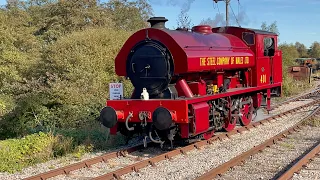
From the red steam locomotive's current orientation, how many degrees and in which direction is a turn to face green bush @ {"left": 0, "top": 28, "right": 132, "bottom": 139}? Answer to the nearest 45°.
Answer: approximately 90° to its right

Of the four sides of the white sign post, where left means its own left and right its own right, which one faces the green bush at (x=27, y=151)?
front

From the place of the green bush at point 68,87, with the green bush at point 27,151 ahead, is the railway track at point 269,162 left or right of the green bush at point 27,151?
left

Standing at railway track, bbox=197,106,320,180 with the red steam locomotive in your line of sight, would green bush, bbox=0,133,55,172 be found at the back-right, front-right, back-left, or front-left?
front-left

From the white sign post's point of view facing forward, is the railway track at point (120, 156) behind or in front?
in front

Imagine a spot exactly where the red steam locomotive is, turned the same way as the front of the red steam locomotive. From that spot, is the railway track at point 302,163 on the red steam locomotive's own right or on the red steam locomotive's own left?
on the red steam locomotive's own left

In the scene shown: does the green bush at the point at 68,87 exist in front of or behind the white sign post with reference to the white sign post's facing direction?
behind

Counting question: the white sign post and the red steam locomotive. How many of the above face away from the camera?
0

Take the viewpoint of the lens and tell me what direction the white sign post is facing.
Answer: facing the viewer
